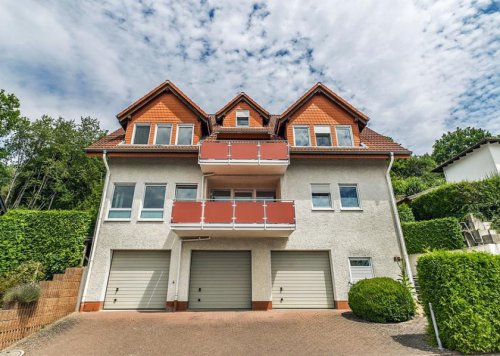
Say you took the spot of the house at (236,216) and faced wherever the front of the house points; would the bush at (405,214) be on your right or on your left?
on your left

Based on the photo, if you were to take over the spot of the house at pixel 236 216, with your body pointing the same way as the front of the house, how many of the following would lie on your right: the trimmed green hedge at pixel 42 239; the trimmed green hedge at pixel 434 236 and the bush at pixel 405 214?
1

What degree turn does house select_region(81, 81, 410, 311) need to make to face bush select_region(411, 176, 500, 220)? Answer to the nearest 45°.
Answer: approximately 90° to its left

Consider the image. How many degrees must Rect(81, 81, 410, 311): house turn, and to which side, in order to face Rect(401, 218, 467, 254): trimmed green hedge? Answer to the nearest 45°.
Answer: approximately 90° to its left

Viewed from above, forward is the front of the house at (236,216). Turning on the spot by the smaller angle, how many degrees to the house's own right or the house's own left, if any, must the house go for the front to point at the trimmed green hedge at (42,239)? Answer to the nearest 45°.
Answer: approximately 90° to the house's own right

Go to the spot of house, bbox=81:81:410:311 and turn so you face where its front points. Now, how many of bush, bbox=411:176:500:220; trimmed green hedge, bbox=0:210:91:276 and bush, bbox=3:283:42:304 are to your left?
1

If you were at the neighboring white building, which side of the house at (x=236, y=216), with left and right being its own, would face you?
left

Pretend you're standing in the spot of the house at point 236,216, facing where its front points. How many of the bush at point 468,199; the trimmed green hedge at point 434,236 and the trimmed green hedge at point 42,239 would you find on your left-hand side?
2

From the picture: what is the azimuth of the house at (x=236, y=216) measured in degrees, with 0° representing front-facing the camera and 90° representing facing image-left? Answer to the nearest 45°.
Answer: approximately 0°

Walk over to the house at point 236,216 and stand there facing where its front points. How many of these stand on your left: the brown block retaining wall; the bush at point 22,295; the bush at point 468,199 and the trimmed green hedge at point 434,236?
2

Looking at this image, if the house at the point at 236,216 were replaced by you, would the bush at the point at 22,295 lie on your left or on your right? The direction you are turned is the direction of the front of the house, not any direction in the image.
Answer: on your right

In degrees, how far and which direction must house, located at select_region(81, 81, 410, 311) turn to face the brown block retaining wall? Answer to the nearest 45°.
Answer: approximately 90° to its right
